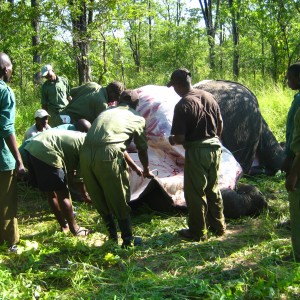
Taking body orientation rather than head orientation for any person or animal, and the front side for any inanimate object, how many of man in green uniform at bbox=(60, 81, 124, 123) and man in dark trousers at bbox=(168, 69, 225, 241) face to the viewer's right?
1

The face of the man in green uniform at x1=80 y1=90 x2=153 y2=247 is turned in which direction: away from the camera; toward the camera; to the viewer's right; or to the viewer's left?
away from the camera

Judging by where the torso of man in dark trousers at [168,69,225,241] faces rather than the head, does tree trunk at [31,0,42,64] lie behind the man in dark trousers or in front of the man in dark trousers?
in front

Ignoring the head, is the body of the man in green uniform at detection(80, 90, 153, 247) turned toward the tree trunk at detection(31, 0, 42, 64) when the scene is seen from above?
no

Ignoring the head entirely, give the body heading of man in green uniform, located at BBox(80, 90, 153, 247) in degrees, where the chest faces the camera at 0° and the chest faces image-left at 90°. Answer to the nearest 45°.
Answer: approximately 225°

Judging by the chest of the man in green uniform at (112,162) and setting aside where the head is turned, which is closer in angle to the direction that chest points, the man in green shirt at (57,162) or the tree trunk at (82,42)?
the tree trunk

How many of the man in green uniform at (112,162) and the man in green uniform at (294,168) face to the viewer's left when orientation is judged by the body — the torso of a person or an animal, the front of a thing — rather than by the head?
1

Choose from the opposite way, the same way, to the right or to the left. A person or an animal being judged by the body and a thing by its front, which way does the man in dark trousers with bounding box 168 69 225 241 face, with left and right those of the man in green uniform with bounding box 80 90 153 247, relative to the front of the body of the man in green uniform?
to the left

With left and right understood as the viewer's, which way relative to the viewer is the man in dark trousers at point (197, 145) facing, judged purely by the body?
facing away from the viewer and to the left of the viewer

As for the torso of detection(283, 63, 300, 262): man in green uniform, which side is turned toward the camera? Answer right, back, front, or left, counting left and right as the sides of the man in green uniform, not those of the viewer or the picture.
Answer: left

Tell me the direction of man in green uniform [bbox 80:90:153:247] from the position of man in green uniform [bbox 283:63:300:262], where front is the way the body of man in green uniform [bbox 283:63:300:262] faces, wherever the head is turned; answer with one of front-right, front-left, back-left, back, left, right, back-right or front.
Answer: front
